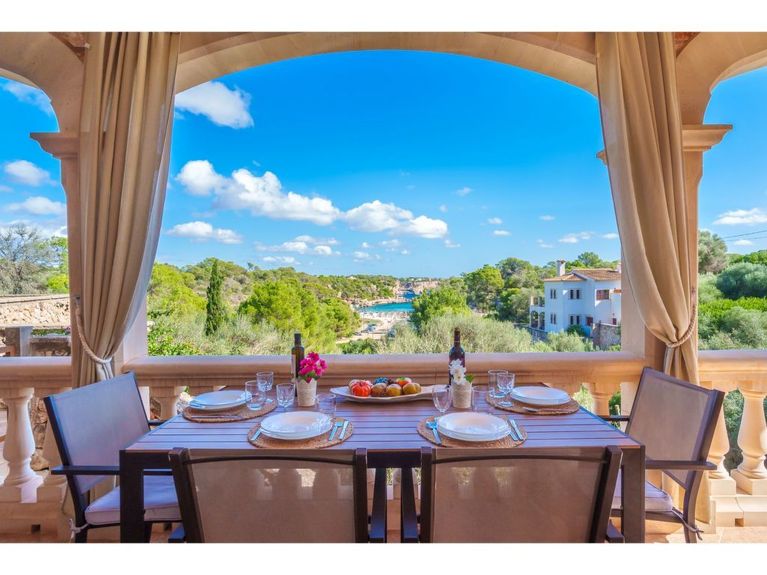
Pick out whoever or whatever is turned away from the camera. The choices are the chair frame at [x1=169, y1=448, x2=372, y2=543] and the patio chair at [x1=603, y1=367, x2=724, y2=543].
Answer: the chair frame

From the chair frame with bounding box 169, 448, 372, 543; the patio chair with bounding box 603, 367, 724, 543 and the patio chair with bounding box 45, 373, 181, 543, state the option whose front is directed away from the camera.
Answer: the chair frame

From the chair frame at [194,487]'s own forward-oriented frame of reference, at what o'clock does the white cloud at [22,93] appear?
The white cloud is roughly at 11 o'clock from the chair frame.

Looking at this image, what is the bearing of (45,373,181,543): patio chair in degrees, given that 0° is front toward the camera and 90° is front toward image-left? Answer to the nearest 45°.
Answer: approximately 315°

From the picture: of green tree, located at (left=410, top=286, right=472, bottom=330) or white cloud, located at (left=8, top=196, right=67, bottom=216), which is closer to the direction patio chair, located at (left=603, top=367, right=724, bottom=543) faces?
the white cloud

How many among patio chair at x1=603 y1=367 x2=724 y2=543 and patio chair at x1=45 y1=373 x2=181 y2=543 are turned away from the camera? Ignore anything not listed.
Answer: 0

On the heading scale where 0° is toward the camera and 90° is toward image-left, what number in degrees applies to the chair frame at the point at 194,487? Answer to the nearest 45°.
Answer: approximately 180°

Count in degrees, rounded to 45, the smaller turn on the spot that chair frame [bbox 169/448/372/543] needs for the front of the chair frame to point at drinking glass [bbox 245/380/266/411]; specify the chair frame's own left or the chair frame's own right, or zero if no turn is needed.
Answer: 0° — it already faces it

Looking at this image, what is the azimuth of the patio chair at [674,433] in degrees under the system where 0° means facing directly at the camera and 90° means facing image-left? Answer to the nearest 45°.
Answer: approximately 45°

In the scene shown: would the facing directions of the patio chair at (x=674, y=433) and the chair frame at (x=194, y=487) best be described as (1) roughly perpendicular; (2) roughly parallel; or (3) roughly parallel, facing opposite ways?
roughly perpendicular

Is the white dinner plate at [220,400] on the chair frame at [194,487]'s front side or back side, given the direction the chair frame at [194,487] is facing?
on the front side

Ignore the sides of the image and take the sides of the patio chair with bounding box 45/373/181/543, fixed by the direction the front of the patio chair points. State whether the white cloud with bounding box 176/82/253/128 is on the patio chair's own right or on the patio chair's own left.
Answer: on the patio chair's own left

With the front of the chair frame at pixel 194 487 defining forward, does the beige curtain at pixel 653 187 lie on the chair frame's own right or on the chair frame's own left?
on the chair frame's own right

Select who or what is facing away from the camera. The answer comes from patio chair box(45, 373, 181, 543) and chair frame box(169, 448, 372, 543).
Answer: the chair frame
